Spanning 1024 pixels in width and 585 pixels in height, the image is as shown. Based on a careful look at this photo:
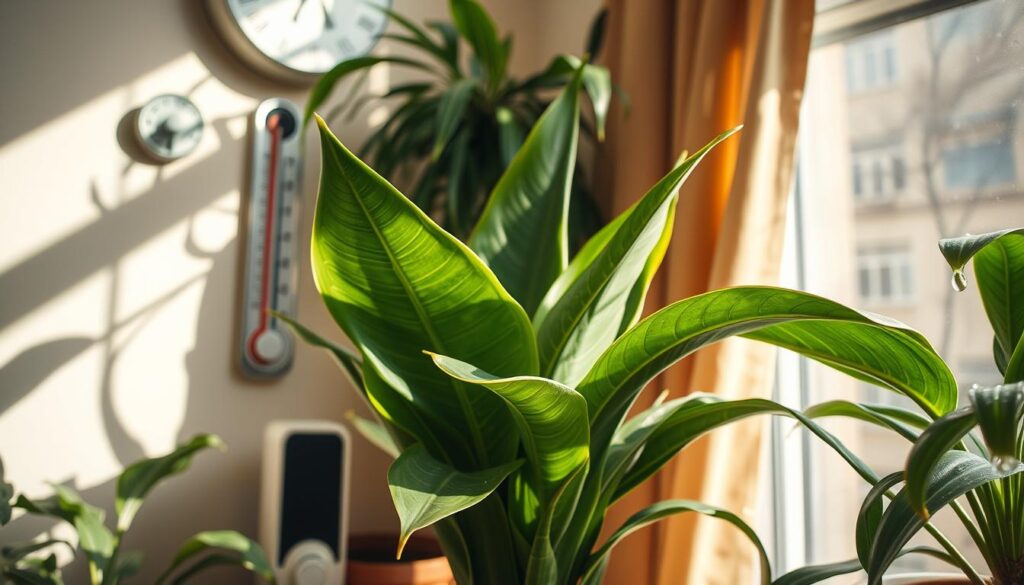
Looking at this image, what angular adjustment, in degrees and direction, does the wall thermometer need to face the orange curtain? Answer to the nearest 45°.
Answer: approximately 45° to its left

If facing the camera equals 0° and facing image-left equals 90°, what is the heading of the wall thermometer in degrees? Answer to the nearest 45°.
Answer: approximately 0°

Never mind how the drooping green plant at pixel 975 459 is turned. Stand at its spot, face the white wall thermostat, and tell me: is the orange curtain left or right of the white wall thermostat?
right

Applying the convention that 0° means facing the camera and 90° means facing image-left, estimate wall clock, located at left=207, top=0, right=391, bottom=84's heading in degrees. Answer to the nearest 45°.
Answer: approximately 0°

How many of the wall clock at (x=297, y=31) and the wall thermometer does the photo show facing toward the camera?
2
